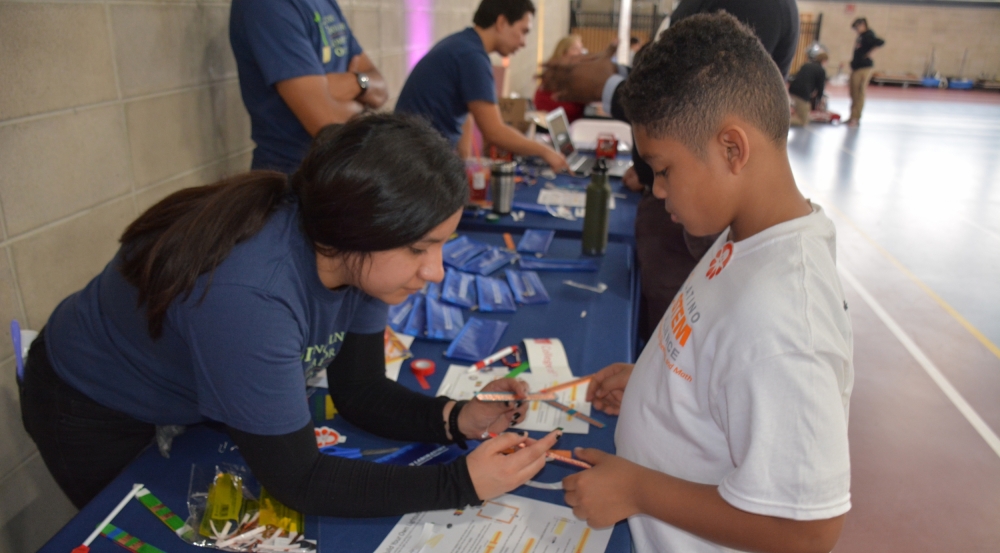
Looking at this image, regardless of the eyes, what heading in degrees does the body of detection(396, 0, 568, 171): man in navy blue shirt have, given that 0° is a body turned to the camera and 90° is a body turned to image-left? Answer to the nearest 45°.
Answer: approximately 270°

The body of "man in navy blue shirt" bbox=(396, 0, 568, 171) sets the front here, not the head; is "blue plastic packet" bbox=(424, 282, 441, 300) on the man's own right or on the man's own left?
on the man's own right

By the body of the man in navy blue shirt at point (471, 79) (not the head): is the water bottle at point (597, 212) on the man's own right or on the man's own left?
on the man's own right

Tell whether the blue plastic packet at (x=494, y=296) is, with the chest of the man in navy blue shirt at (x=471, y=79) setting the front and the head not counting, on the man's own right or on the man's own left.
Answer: on the man's own right

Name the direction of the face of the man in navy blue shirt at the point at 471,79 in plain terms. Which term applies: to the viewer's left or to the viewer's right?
to the viewer's right

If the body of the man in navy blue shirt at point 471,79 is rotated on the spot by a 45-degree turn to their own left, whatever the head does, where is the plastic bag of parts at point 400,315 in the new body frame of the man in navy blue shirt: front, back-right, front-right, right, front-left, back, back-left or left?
back-right

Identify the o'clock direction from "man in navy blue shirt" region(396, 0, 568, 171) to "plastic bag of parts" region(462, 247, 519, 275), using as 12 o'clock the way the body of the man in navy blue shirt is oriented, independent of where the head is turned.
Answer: The plastic bag of parts is roughly at 3 o'clock from the man in navy blue shirt.

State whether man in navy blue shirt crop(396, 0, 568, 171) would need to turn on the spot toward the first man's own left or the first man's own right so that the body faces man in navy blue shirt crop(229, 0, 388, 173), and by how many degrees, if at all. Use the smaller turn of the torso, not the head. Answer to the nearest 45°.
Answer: approximately 135° to the first man's own right

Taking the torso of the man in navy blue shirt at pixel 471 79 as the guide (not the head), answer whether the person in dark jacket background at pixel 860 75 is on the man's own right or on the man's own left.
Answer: on the man's own left

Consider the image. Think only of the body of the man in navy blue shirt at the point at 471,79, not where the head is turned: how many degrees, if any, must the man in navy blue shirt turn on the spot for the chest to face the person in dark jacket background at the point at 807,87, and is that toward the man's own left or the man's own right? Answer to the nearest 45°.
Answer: approximately 45° to the man's own left
